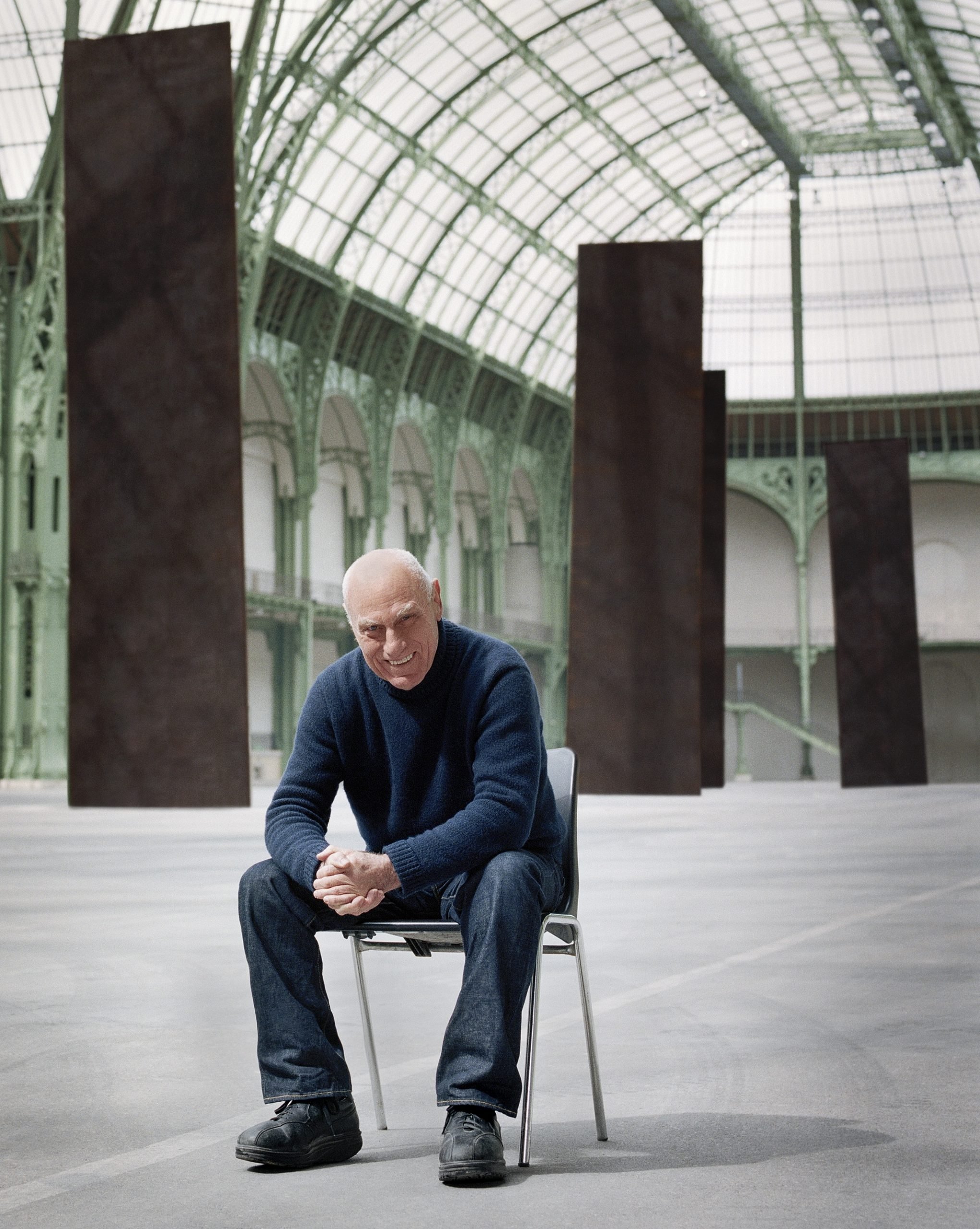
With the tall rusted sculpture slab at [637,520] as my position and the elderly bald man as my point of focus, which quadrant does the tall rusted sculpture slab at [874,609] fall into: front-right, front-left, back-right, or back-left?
back-left

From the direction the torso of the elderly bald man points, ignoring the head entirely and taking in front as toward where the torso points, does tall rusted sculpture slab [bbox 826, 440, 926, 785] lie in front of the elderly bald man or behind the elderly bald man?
behind

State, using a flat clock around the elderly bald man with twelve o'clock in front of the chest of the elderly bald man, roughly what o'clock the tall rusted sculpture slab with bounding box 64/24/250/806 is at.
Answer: The tall rusted sculpture slab is roughly at 4 o'clock from the elderly bald man.

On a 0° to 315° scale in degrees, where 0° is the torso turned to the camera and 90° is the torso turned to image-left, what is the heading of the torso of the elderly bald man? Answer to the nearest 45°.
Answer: approximately 45°

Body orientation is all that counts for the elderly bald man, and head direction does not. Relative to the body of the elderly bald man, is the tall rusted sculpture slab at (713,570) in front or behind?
behind

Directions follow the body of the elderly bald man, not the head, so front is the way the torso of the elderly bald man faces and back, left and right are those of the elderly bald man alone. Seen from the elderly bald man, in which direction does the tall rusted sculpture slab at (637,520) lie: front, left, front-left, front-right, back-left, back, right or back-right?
back-right
